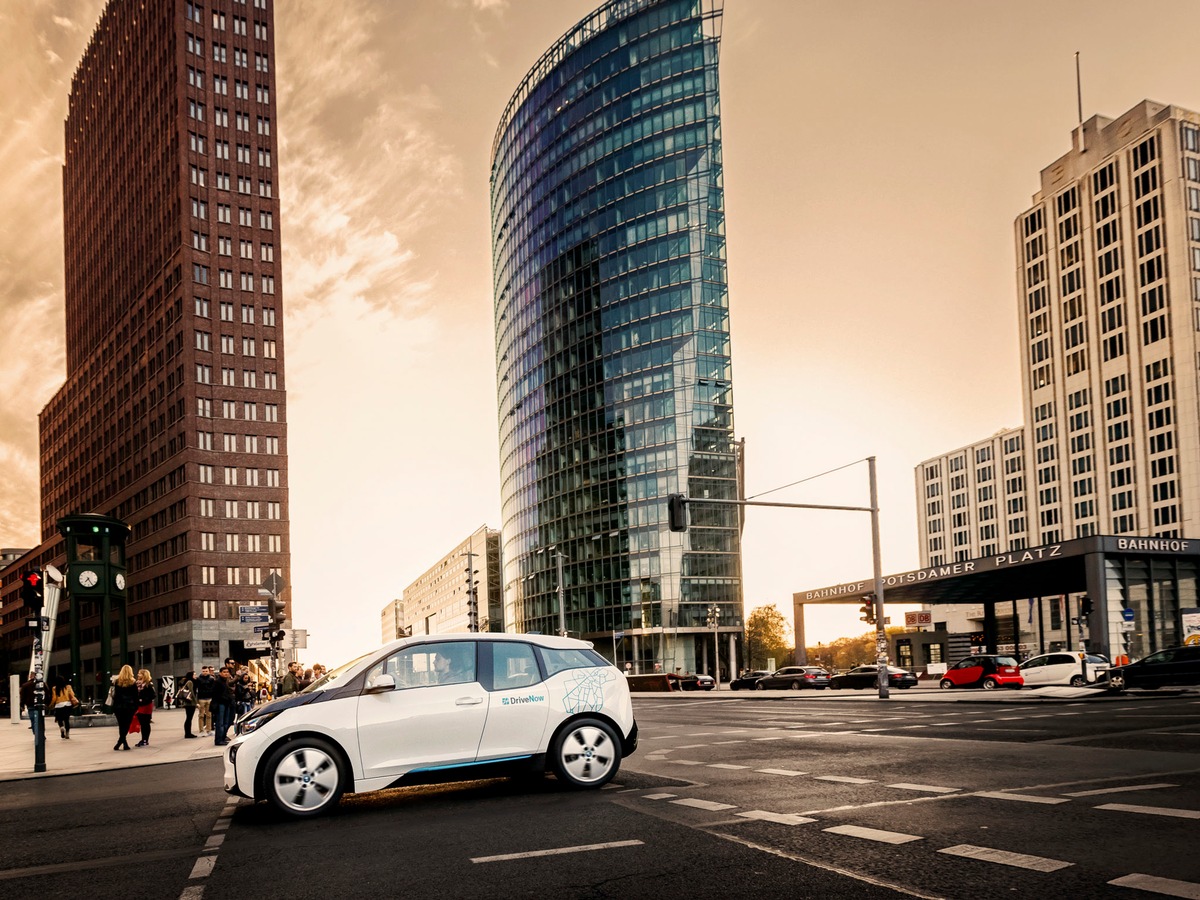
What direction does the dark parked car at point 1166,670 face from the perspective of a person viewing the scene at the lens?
facing to the left of the viewer

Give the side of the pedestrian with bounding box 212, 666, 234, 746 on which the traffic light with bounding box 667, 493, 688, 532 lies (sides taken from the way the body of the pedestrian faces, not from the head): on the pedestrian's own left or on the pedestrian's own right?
on the pedestrian's own left

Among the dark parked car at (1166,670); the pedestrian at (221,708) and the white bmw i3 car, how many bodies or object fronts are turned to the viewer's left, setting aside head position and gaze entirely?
2

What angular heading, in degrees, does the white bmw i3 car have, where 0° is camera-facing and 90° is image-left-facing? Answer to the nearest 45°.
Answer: approximately 90°

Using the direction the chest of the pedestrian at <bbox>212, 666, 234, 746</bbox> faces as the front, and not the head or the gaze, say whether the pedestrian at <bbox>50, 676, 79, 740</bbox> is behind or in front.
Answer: behind
